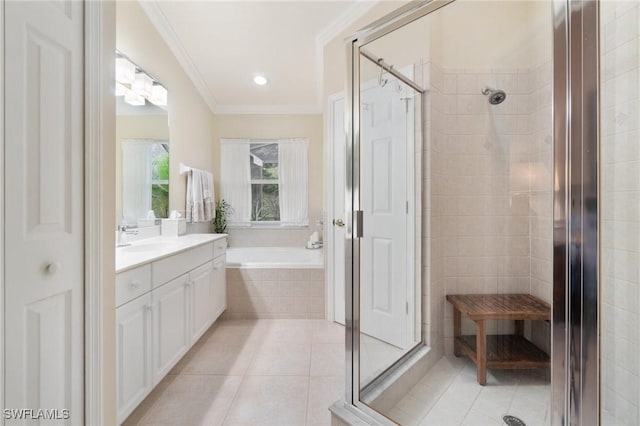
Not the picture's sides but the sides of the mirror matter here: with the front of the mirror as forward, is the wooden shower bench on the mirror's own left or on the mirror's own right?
on the mirror's own right

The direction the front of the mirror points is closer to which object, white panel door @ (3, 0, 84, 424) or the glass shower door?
the glass shower door

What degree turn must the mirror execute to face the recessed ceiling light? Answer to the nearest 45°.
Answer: approximately 45° to its left

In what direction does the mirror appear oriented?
to the viewer's right

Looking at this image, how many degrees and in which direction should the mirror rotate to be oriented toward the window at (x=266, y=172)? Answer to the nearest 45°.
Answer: approximately 45° to its left

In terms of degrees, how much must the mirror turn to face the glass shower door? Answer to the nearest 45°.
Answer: approximately 45° to its right

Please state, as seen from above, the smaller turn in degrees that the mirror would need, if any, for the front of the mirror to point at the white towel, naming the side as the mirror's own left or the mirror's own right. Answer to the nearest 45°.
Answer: approximately 45° to the mirror's own left

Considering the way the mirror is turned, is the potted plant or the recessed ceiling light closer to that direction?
the recessed ceiling light
